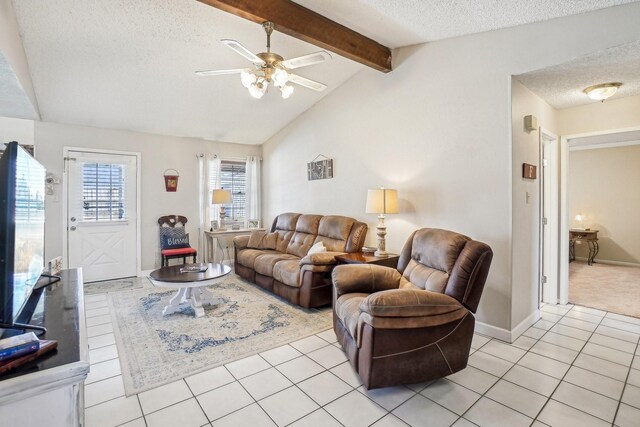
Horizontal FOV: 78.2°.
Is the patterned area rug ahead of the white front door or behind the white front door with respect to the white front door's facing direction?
ahead

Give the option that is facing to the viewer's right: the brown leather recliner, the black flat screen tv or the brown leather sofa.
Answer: the black flat screen tv

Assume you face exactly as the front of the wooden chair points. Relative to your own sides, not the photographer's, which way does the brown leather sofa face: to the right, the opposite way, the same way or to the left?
to the right

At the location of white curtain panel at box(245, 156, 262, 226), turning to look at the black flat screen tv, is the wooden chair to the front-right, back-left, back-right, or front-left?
front-right

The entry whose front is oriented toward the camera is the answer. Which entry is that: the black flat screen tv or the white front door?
the white front door

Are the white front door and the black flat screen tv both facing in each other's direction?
no

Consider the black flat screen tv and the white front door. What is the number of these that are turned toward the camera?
1

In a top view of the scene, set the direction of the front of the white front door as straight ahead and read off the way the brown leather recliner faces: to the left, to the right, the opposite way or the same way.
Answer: to the right

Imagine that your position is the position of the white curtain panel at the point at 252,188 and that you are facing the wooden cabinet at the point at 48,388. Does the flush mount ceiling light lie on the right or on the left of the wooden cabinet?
left

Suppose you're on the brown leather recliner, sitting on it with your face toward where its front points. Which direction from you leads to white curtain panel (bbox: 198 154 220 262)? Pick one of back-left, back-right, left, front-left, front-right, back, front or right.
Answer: right

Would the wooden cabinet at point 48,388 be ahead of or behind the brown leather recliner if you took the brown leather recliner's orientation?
ahead

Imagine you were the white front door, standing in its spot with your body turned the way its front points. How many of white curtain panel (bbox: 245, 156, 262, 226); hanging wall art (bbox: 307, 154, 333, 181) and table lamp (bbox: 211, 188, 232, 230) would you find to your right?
0

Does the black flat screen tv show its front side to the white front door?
no

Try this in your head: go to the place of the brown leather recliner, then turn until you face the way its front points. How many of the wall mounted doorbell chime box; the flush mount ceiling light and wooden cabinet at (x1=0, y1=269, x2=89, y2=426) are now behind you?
2

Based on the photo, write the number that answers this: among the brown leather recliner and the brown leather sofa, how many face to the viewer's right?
0

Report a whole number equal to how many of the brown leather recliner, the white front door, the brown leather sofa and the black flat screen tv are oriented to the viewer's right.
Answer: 1

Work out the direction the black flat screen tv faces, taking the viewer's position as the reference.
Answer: facing to the right of the viewer

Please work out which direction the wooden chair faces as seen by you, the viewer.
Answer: facing the viewer and to the right of the viewer
